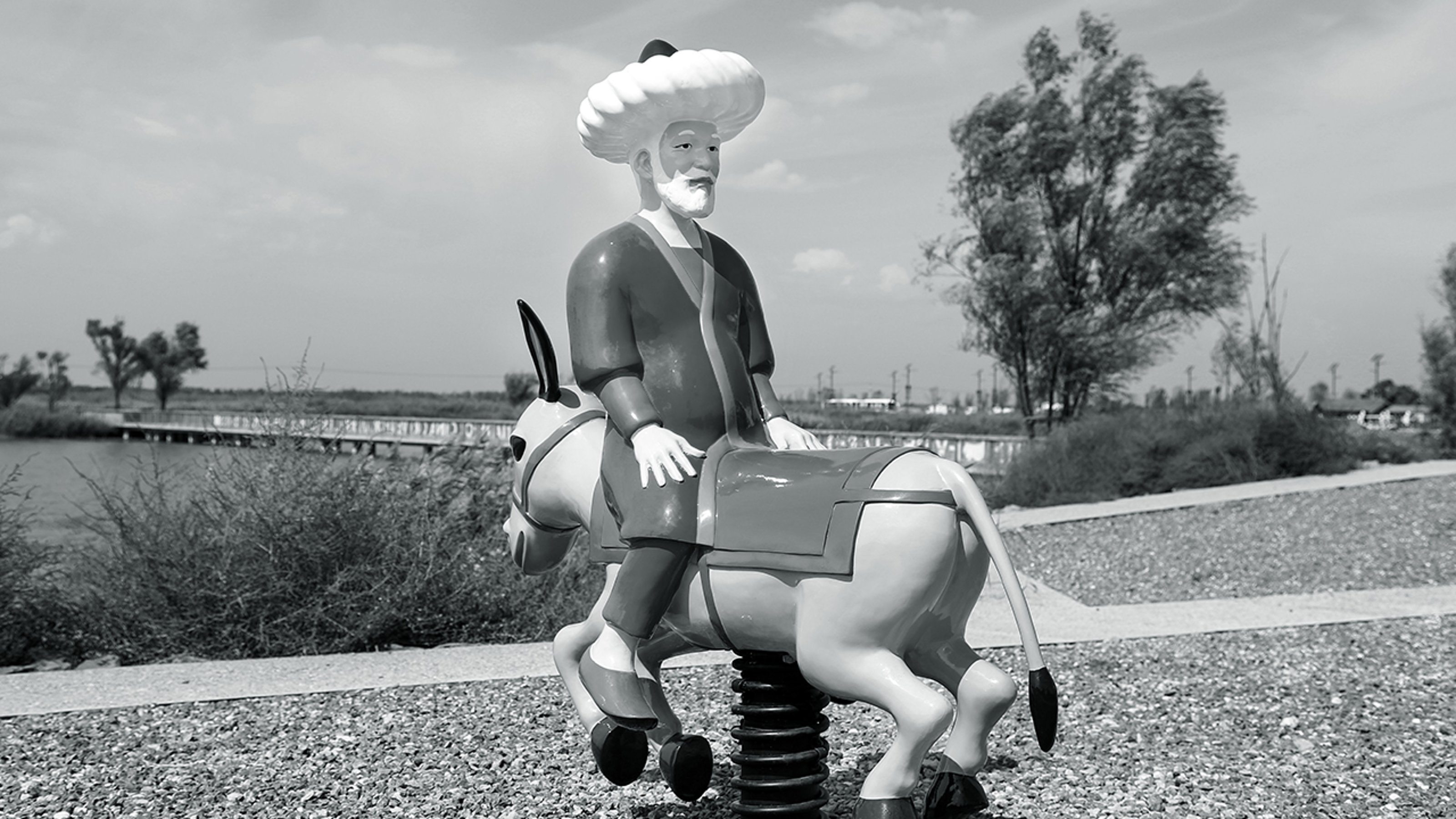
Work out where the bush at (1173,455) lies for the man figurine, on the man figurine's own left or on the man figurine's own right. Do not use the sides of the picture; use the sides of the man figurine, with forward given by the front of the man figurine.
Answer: on the man figurine's own left

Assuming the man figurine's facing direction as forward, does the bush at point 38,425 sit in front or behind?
behind

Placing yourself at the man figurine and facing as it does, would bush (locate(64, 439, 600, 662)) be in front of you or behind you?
behind
